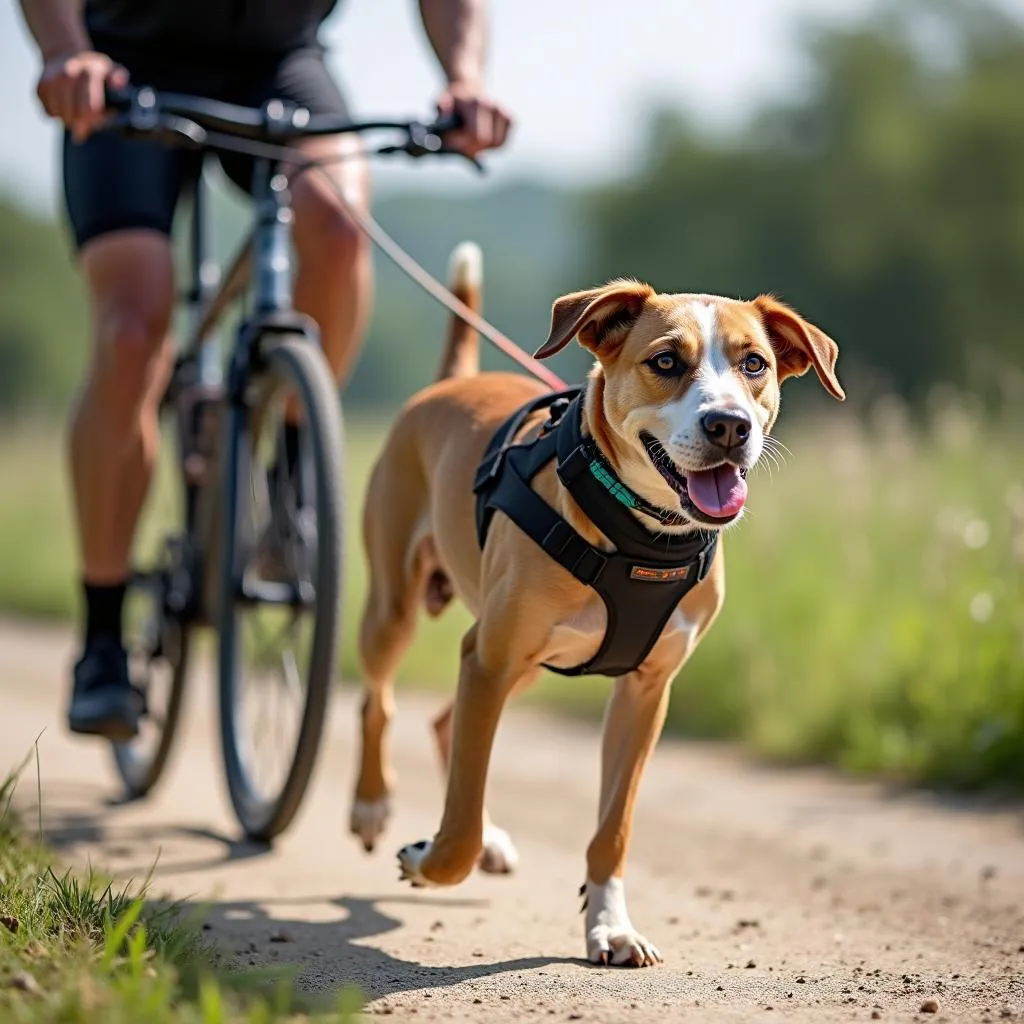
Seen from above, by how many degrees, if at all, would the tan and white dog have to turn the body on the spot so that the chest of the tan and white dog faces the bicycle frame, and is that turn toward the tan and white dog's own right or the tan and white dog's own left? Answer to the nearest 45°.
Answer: approximately 180°

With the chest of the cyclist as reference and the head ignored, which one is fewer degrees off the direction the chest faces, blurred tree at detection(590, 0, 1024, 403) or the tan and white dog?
the tan and white dog

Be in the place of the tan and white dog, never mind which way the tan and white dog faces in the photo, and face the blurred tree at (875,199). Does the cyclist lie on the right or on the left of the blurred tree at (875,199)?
left

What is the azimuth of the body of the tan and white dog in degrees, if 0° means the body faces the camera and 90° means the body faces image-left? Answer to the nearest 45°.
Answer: approximately 315°

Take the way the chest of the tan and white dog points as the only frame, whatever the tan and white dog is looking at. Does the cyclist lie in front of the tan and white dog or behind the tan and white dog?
behind

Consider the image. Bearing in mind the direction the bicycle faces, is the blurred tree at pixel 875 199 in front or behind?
behind

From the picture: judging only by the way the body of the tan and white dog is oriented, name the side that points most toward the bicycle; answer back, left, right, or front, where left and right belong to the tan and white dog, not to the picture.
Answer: back

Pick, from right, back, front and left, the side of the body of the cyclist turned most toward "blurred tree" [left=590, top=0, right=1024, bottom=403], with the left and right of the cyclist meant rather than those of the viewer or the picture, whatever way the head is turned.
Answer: back

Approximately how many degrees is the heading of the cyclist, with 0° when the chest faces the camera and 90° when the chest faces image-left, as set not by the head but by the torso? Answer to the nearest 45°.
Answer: approximately 0°
